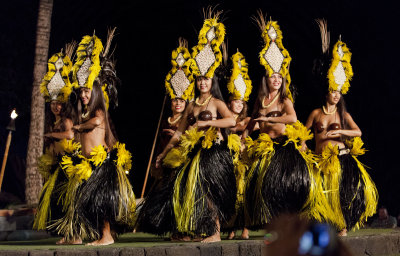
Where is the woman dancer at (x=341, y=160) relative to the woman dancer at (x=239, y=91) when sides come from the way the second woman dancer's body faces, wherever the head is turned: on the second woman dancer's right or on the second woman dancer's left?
on the second woman dancer's left

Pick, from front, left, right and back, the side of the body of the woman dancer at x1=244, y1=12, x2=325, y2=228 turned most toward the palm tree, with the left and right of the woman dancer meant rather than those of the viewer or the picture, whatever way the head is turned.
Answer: right

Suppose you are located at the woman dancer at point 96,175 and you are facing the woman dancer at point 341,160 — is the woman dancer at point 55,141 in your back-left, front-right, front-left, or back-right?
back-left

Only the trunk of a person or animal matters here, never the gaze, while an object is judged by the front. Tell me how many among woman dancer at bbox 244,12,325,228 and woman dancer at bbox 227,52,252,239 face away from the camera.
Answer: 0

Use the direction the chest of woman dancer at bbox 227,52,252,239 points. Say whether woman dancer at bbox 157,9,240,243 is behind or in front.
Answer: in front

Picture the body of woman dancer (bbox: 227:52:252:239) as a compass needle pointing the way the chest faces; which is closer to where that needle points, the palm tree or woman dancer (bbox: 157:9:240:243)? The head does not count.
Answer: the woman dancer

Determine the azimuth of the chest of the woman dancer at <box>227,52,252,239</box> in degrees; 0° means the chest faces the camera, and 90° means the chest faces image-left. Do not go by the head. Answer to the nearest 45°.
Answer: approximately 0°

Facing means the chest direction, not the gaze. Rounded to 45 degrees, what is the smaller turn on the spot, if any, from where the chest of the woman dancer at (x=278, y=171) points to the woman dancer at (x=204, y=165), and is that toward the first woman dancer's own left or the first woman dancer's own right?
approximately 45° to the first woman dancer's own right

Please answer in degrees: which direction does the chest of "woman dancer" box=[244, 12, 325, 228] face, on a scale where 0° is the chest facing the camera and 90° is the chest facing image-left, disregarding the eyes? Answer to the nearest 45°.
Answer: approximately 45°
